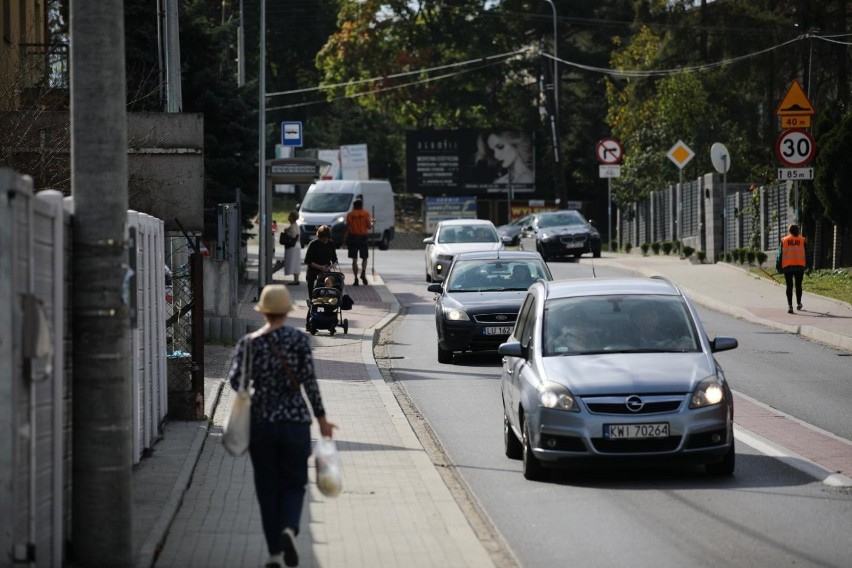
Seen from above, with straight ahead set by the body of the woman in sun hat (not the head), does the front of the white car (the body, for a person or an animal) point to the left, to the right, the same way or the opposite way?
the opposite way

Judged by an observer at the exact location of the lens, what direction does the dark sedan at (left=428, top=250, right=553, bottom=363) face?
facing the viewer

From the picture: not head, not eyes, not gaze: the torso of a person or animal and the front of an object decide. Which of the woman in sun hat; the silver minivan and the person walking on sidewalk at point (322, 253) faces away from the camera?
the woman in sun hat

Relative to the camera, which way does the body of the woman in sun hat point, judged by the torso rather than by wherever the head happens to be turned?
away from the camera

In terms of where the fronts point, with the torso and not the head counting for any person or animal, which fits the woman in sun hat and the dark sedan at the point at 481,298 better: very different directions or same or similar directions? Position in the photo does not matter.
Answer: very different directions

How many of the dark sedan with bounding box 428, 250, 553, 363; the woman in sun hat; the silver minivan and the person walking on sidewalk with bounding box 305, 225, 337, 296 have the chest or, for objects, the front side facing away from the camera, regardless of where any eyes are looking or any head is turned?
1

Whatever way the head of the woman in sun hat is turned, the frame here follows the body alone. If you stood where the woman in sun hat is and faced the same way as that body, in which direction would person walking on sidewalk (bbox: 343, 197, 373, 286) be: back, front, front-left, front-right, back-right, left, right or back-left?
front

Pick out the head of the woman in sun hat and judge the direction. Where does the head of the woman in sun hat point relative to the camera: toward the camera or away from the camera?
away from the camera

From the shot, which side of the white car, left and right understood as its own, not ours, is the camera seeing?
front

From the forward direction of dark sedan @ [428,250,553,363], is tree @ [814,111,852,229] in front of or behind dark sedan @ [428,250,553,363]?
behind

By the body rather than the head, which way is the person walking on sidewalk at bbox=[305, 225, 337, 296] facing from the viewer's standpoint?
toward the camera

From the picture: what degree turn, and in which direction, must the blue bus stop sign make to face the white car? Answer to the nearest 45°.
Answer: approximately 90° to its left
